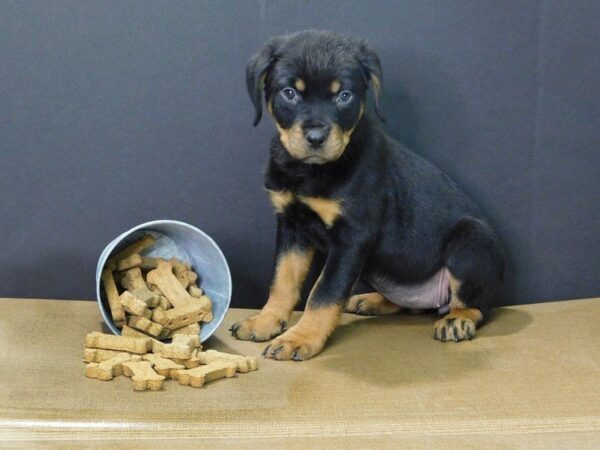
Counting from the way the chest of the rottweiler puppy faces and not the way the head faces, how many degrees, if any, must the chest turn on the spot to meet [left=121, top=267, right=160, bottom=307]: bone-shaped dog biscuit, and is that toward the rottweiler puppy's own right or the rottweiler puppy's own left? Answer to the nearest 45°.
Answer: approximately 45° to the rottweiler puppy's own right

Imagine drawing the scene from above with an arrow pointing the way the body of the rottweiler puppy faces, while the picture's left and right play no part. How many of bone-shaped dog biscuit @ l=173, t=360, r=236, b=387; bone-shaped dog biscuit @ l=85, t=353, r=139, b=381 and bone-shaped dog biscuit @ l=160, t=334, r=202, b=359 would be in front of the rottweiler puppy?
3

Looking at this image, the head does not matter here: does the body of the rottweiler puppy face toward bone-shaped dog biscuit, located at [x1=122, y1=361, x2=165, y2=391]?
yes

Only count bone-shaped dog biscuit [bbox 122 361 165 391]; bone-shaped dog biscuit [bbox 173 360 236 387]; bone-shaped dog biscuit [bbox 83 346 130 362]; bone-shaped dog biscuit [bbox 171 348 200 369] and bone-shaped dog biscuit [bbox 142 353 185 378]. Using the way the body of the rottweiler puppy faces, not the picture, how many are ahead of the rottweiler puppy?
5

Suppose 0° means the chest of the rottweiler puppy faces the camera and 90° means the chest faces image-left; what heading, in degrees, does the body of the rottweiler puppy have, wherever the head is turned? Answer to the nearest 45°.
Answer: approximately 45°

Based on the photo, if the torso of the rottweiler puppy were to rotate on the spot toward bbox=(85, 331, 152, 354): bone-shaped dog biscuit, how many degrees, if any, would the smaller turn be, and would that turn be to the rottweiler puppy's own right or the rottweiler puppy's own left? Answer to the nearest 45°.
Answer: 0° — it already faces it

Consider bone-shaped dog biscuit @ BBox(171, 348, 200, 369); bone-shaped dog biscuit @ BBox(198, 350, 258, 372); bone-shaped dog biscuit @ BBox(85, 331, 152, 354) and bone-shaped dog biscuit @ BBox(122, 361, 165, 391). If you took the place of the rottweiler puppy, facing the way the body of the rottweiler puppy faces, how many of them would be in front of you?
4

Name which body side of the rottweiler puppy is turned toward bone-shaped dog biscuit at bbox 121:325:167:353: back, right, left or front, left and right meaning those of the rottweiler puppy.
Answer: front

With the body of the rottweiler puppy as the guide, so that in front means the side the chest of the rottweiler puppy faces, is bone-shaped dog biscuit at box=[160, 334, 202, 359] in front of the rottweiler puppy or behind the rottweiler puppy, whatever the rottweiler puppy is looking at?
in front

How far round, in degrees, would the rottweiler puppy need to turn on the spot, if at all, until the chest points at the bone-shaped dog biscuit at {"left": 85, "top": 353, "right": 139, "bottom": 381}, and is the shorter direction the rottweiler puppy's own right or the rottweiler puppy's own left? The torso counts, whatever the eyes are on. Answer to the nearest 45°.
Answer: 0° — it already faces it

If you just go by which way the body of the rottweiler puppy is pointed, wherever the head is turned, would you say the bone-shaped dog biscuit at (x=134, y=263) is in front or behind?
in front

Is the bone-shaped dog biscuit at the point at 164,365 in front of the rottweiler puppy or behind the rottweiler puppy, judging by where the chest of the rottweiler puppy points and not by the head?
in front
